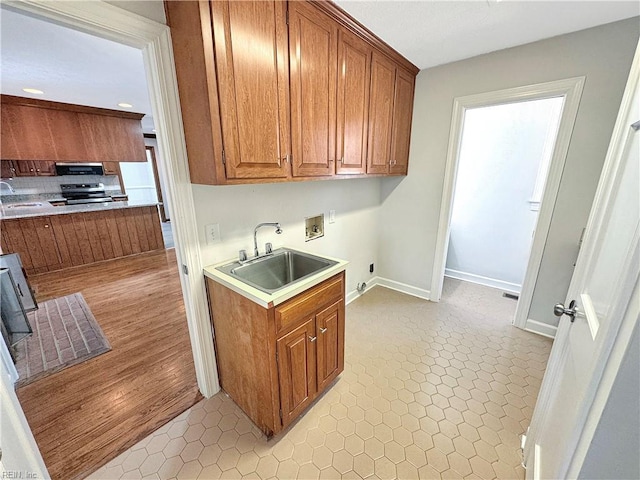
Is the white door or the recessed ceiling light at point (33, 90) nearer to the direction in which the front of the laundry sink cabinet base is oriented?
the white door

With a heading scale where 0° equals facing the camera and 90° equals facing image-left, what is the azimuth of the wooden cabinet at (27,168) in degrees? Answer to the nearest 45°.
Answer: approximately 0°

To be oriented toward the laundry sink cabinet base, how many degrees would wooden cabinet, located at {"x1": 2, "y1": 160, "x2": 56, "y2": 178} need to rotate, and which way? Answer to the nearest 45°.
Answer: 0° — it already faces it

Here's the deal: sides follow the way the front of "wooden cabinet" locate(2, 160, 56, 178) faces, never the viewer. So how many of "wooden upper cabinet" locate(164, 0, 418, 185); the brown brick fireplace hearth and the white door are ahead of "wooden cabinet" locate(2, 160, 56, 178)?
3

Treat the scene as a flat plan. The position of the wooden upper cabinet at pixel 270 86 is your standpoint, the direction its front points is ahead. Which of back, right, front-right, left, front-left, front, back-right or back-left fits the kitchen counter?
back

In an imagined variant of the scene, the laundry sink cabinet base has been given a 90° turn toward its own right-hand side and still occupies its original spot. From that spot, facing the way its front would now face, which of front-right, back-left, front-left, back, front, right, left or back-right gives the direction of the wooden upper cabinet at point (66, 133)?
right
